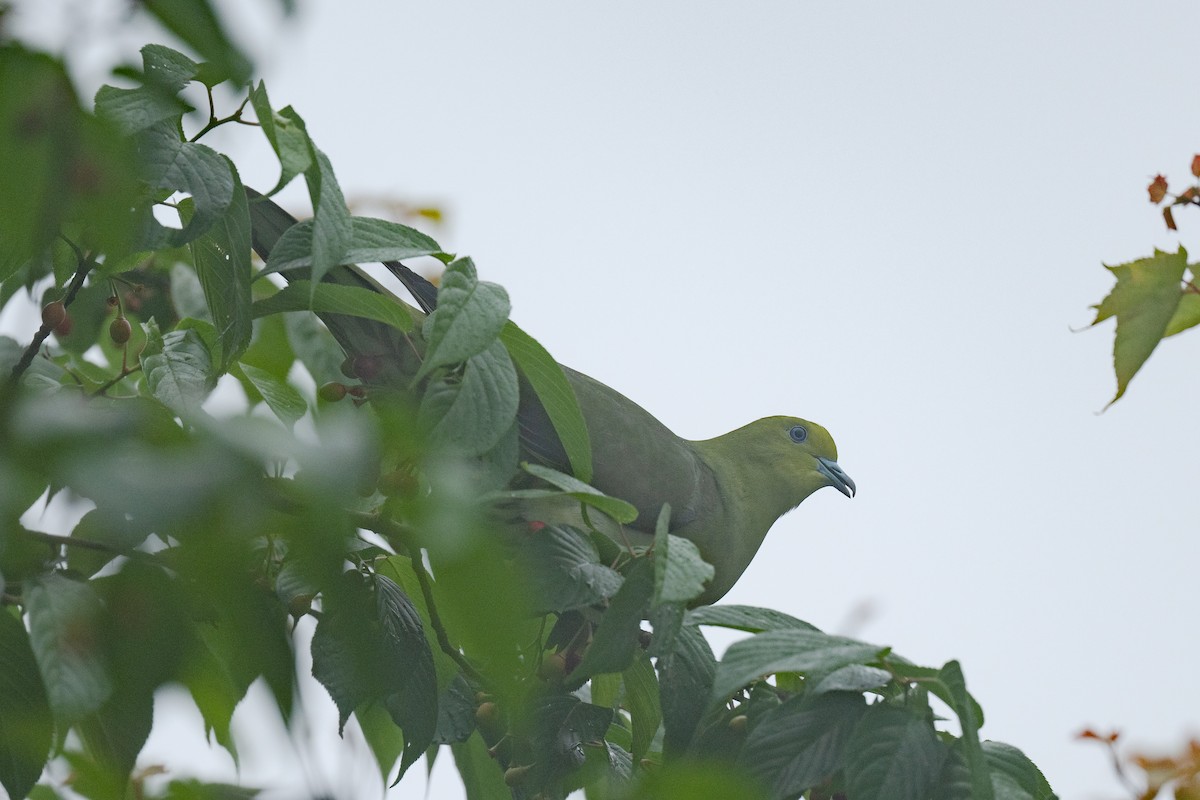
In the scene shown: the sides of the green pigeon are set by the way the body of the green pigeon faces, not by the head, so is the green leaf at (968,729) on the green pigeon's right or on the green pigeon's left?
on the green pigeon's right

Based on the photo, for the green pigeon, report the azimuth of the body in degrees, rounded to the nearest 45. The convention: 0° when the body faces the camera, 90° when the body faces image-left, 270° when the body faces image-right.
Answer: approximately 270°

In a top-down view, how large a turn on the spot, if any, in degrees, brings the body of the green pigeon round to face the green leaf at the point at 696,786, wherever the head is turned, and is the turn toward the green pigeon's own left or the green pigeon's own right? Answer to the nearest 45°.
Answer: approximately 90° to the green pigeon's own right

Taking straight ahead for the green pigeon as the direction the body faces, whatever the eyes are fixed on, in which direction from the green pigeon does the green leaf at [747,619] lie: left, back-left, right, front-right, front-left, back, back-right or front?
front

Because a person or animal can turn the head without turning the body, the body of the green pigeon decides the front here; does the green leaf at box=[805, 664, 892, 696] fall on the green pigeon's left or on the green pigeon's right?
on the green pigeon's right

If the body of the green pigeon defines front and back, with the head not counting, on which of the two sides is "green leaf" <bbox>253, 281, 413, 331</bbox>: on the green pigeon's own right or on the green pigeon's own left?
on the green pigeon's own right
